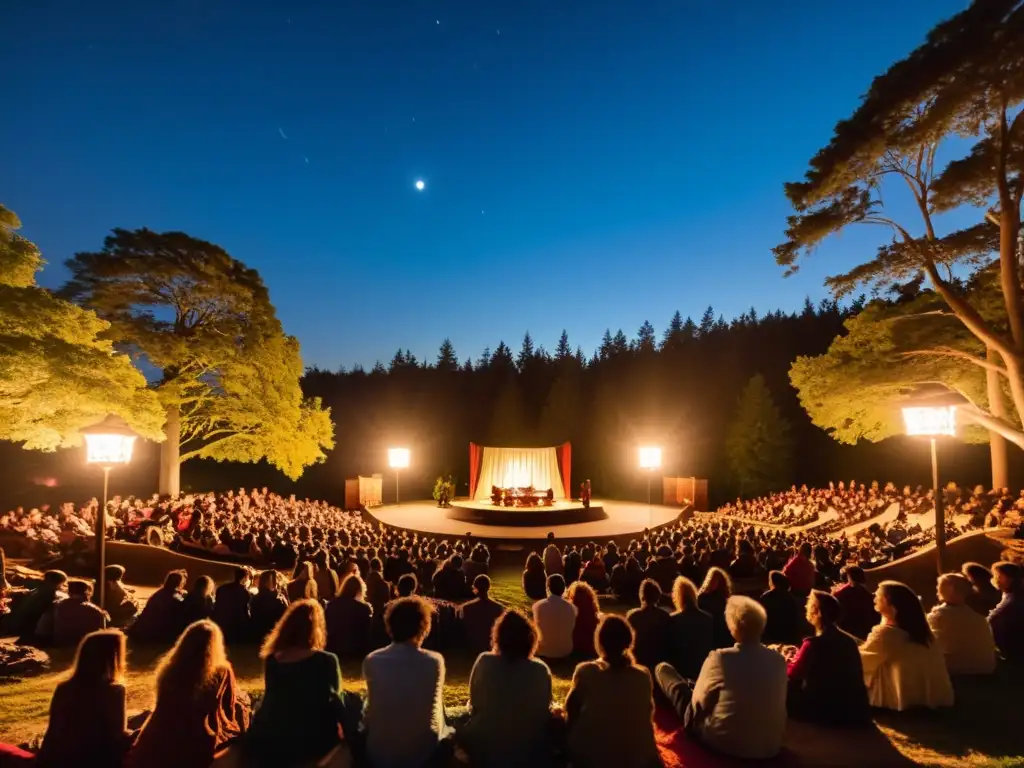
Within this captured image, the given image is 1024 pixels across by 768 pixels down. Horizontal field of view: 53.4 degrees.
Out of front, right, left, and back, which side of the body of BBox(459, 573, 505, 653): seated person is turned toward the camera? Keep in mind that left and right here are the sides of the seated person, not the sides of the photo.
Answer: back

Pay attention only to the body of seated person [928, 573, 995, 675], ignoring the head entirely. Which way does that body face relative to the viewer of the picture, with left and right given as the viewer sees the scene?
facing away from the viewer and to the left of the viewer

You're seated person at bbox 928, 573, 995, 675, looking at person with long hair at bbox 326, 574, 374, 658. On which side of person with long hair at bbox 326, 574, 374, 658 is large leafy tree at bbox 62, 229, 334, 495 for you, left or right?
right

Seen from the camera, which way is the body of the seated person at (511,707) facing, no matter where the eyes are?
away from the camera

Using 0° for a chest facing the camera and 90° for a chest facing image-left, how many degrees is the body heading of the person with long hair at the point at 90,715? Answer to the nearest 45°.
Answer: approximately 225°

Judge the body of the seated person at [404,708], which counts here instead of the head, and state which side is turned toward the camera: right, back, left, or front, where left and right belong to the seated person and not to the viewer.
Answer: back

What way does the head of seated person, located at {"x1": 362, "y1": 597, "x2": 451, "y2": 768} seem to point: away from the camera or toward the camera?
away from the camera

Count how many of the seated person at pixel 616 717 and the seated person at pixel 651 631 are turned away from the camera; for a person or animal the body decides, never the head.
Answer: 2

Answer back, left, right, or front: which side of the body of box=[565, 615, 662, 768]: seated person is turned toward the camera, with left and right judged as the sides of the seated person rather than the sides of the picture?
back

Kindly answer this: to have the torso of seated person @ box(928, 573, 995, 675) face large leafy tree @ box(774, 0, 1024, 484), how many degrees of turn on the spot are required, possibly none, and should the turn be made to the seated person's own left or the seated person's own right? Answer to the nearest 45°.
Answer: approximately 45° to the seated person's own right
